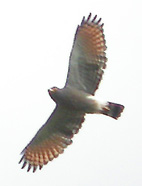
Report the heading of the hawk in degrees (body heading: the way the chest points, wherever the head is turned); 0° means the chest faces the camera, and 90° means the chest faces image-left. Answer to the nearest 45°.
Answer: approximately 90°
